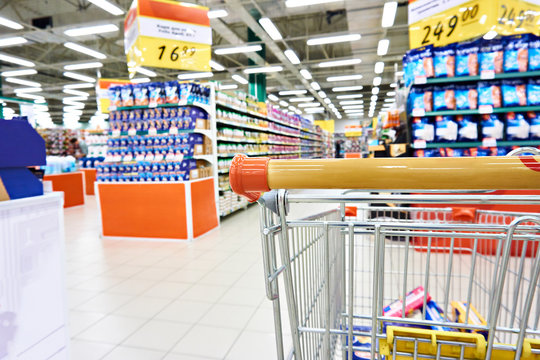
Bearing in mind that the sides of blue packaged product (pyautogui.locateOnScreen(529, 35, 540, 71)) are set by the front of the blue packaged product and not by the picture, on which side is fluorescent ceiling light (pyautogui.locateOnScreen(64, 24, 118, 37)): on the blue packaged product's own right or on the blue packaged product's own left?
on the blue packaged product's own right

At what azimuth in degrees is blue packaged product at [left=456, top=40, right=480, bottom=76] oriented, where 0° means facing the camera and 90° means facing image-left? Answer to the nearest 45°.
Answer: approximately 0°

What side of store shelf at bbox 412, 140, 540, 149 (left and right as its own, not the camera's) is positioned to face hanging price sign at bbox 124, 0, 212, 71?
right

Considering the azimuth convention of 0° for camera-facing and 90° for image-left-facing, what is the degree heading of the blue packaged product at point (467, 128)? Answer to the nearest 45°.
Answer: approximately 0°

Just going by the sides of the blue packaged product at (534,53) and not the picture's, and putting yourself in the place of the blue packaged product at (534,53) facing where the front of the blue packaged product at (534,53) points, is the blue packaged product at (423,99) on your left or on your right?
on your right
